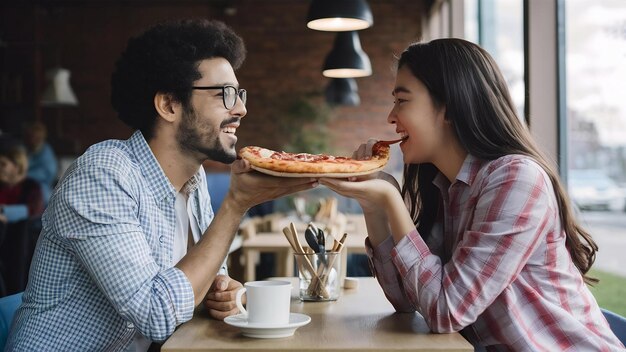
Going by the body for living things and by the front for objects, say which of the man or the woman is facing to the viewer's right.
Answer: the man

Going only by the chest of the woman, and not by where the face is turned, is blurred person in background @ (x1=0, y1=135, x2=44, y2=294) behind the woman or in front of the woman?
in front

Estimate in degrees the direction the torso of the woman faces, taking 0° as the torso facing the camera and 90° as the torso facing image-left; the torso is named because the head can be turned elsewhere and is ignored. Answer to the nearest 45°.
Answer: approximately 90°

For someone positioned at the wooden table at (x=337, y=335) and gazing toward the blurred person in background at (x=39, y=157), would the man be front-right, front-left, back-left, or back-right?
front-left

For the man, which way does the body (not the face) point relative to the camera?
to the viewer's right

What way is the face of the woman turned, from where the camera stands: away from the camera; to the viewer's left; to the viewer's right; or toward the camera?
to the viewer's left

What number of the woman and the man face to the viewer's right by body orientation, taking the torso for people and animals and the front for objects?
1
